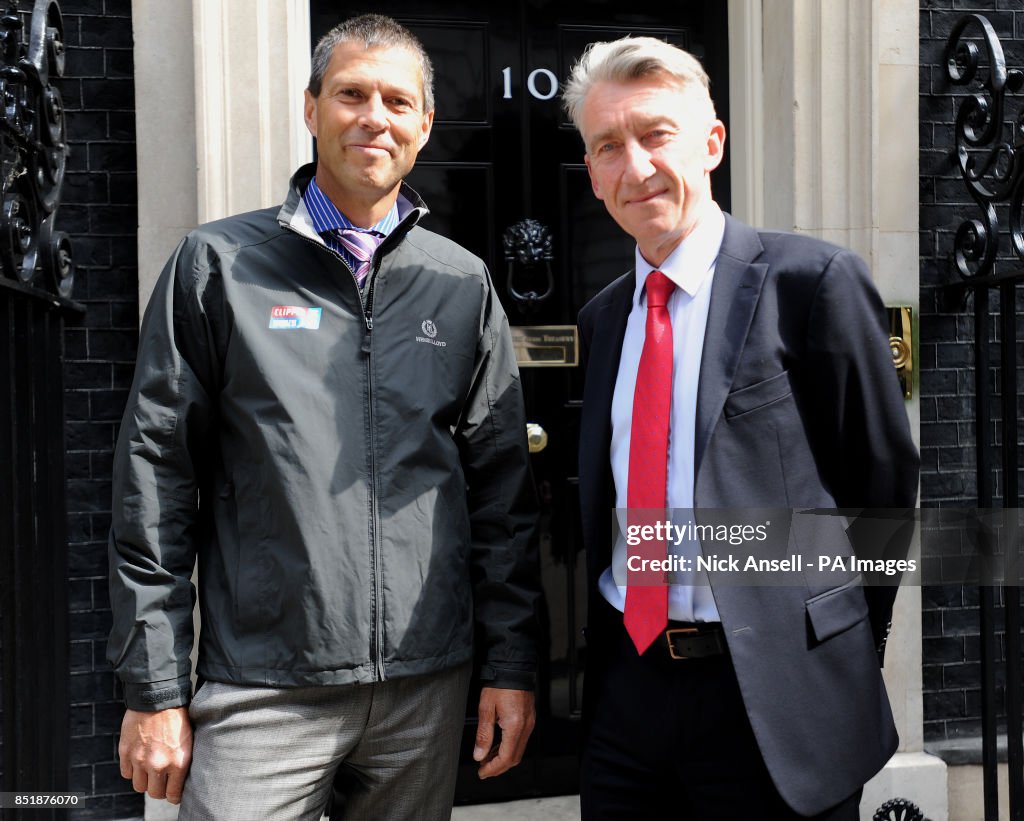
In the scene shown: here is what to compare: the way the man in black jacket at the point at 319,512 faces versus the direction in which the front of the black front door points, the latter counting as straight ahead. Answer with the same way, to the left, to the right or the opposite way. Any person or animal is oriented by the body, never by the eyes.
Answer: the same way

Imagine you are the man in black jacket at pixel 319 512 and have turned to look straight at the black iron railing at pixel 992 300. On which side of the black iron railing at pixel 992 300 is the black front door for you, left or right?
left

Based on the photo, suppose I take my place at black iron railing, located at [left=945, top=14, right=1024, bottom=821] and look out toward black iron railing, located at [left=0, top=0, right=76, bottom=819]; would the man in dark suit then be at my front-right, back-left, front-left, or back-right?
front-left

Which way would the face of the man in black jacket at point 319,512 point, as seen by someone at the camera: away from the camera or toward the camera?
toward the camera

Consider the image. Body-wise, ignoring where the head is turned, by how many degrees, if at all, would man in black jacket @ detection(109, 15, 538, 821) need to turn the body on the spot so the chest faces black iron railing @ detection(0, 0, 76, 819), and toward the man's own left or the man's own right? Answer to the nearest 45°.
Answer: approximately 135° to the man's own right

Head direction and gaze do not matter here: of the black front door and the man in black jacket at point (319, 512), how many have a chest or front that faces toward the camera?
2

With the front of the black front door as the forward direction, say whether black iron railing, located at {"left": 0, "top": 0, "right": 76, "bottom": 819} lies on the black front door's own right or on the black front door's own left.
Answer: on the black front door's own right

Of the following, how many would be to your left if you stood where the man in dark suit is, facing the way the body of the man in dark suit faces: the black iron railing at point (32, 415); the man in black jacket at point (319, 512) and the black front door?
0

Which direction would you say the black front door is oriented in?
toward the camera

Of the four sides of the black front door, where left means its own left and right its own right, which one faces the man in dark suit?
front

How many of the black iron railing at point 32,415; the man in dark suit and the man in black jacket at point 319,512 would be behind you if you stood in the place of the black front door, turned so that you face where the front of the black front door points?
0

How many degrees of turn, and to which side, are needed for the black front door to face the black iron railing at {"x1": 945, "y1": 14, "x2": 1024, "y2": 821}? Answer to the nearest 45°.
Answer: approximately 90° to its left

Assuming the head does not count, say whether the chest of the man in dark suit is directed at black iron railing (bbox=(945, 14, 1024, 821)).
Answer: no

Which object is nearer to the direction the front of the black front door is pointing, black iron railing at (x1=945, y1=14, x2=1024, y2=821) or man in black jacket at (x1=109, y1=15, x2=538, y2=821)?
the man in black jacket

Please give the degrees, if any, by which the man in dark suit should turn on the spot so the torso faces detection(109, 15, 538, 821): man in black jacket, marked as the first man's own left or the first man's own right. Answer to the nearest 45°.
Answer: approximately 45° to the first man's own right

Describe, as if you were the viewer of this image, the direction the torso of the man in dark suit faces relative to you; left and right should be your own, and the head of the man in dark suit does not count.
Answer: facing the viewer and to the left of the viewer

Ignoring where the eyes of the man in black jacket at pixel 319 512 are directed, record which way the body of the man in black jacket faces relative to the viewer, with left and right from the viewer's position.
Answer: facing the viewer
